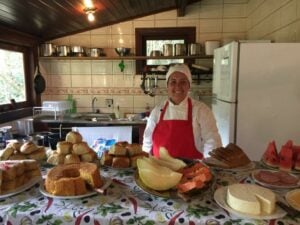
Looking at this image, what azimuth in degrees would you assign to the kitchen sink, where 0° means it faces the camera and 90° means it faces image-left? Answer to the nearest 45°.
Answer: approximately 0°

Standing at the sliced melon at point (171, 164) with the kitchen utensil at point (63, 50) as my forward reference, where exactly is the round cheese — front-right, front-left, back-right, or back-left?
back-right

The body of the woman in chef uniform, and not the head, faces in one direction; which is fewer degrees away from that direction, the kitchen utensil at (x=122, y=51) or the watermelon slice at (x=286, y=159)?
the watermelon slice

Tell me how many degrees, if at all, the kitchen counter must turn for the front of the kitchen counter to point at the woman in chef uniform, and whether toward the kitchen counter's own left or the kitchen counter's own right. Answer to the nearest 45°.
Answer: approximately 45° to the kitchen counter's own left

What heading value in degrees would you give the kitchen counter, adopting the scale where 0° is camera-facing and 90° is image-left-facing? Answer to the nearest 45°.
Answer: approximately 0°

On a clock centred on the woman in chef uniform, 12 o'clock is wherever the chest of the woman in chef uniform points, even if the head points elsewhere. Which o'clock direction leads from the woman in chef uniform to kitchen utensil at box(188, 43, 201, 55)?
The kitchen utensil is roughly at 6 o'clock from the woman in chef uniform.

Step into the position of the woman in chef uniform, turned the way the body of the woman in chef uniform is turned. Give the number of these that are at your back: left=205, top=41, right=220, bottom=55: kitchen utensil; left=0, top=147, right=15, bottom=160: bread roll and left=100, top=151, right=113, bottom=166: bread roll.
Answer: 1

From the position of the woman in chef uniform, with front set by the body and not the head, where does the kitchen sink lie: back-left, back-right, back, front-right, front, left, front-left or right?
back-right
